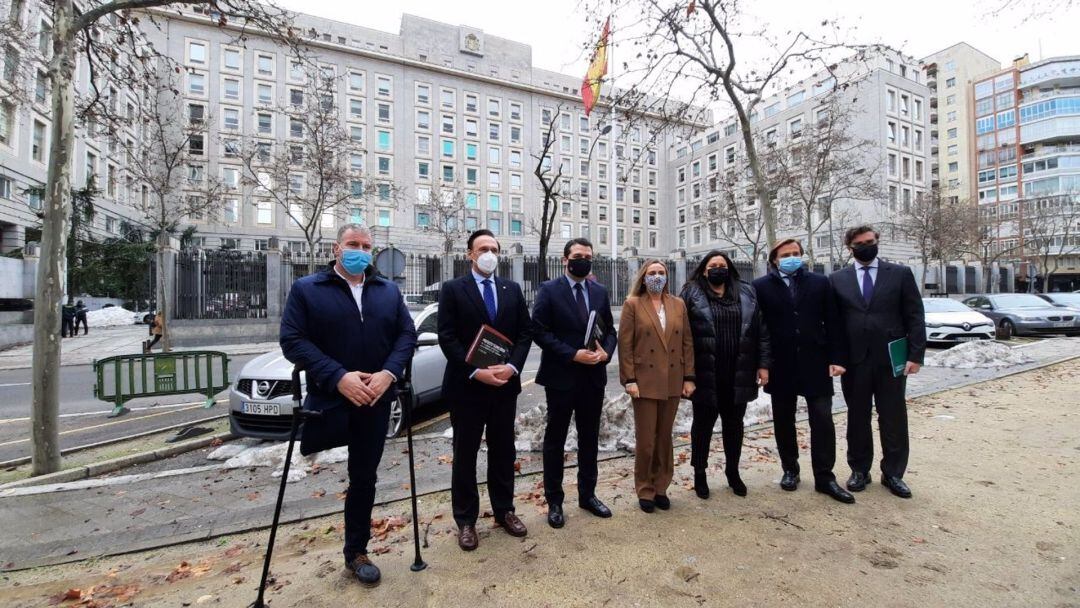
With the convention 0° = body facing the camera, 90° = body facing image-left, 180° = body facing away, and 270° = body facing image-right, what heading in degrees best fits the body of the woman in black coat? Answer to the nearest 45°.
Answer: approximately 0°

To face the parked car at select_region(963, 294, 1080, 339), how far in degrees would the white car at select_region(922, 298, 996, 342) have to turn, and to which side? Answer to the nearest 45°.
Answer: approximately 135° to its left

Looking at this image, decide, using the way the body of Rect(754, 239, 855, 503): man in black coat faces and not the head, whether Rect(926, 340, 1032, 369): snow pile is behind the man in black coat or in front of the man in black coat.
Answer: behind

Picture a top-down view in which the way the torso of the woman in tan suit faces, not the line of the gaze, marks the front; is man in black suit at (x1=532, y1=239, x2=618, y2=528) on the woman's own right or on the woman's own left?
on the woman's own right

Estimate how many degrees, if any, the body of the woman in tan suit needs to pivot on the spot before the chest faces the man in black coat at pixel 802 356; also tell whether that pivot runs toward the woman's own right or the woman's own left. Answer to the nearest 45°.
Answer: approximately 135° to the woman's own left

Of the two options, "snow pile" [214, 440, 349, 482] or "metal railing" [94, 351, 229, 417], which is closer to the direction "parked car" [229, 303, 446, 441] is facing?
the snow pile

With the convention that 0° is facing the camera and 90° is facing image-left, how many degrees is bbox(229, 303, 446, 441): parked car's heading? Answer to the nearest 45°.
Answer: approximately 45°

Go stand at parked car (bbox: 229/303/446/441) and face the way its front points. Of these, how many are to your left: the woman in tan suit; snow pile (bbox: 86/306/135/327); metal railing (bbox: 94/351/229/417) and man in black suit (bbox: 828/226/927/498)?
2
